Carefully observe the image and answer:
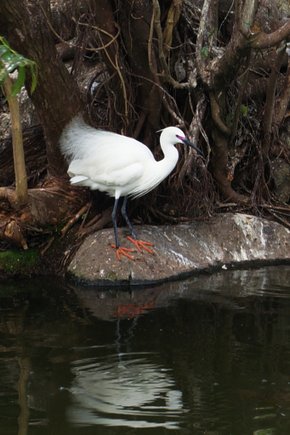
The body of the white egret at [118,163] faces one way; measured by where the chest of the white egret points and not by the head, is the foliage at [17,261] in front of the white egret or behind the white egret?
behind

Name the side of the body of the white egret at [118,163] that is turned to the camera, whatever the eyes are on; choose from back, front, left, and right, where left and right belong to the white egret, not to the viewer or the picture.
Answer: right
